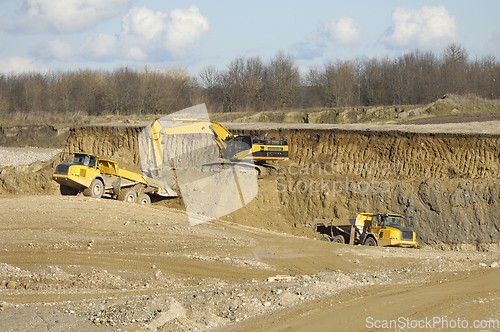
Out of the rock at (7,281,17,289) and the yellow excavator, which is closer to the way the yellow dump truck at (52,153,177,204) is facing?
the rock

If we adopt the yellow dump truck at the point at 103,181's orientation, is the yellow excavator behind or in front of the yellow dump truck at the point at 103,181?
behind

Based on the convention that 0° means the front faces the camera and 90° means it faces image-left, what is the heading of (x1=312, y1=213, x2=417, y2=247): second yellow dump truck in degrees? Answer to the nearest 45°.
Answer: approximately 315°

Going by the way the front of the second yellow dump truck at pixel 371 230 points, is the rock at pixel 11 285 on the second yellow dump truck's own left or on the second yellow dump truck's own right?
on the second yellow dump truck's own right

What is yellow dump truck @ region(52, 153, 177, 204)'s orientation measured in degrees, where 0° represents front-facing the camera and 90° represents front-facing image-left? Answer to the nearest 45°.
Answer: approximately 45°

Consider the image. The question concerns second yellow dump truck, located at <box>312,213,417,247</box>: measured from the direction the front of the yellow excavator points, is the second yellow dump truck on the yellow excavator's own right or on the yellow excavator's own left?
on the yellow excavator's own left

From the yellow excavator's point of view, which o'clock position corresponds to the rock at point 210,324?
The rock is roughly at 9 o'clock from the yellow excavator.

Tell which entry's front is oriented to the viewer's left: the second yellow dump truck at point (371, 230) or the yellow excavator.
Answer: the yellow excavator

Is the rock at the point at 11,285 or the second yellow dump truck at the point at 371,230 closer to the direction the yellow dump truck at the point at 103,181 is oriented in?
the rock

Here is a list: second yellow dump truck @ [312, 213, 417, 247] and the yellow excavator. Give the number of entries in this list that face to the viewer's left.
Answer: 1

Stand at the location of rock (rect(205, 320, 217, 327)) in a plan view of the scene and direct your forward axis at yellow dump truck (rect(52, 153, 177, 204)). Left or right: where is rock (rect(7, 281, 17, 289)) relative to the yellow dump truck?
left

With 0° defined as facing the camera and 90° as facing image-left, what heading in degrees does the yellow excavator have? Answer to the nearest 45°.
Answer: approximately 90°

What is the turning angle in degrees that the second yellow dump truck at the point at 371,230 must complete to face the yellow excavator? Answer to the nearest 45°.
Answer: approximately 180°

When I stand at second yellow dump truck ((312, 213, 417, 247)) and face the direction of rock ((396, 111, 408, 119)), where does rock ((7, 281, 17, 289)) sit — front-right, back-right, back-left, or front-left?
back-left
